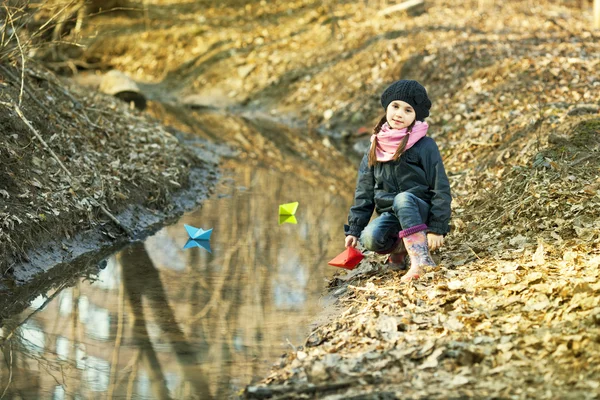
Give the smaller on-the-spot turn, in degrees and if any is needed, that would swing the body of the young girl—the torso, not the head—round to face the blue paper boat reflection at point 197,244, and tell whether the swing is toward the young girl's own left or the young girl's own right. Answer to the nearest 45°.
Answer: approximately 90° to the young girl's own right

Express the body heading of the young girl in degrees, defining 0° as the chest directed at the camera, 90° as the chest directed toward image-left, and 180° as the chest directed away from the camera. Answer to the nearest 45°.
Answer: approximately 45°

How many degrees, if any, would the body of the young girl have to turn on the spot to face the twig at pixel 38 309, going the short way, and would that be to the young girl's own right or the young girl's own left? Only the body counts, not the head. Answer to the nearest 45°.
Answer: approximately 45° to the young girl's own right

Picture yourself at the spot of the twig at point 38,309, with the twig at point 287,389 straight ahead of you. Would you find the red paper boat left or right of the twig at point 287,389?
left

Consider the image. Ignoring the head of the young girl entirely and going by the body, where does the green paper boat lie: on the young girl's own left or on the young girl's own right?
on the young girl's own right

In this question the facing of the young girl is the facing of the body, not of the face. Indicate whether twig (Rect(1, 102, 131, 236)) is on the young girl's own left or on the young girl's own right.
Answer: on the young girl's own right
